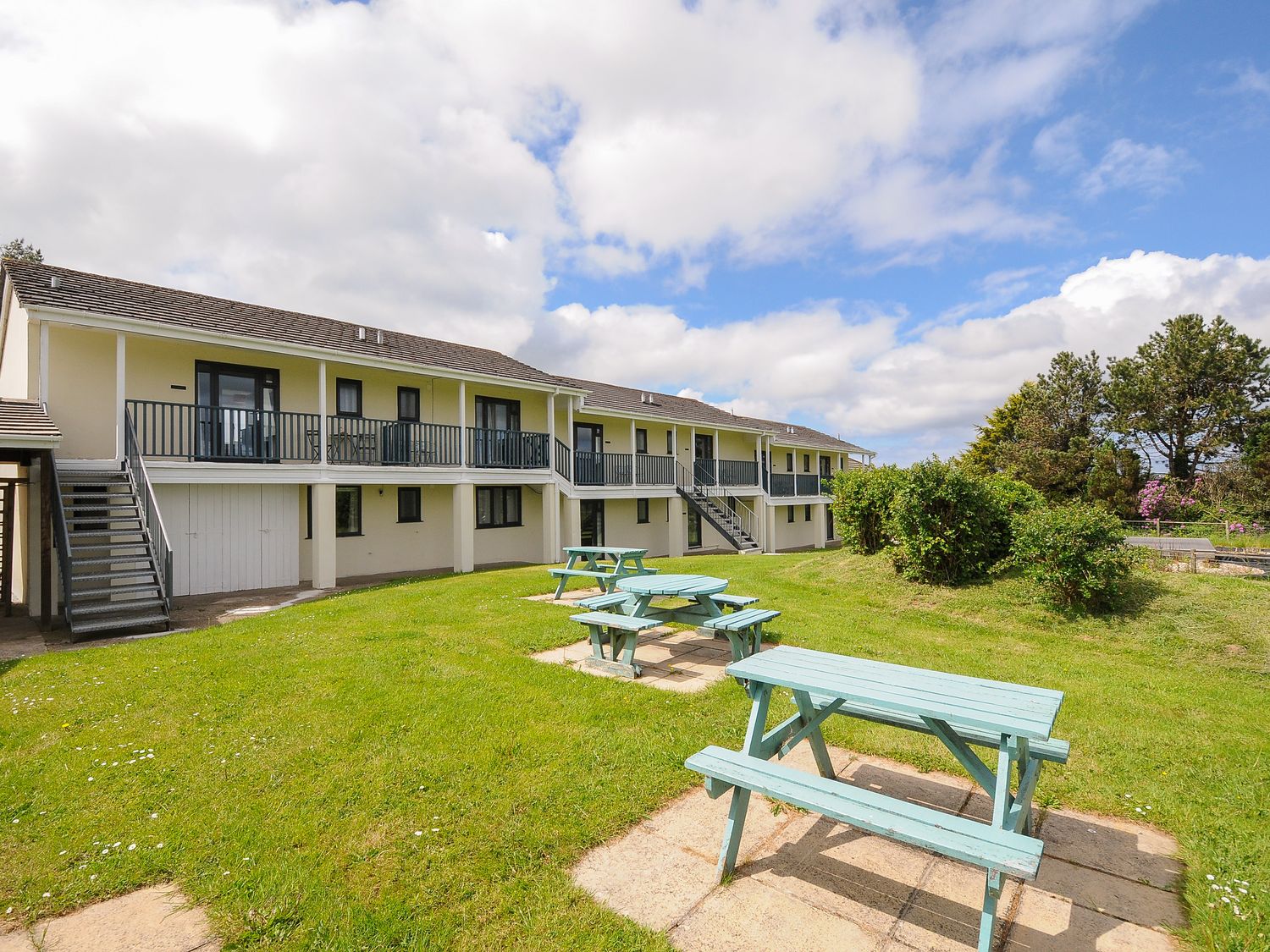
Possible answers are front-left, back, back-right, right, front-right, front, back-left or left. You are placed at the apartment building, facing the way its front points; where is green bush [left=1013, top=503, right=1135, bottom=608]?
front

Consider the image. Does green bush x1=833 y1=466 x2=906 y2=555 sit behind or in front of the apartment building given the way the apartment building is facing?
in front

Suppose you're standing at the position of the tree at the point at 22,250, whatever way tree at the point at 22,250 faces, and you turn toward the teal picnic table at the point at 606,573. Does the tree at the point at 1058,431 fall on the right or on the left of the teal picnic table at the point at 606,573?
left

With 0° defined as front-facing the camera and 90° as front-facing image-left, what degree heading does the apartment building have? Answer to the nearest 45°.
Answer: approximately 315°

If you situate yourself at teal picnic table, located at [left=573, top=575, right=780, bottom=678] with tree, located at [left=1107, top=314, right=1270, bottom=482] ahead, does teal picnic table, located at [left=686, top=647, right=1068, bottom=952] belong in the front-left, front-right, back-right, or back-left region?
back-right

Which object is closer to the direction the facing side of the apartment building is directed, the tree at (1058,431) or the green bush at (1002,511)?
the green bush

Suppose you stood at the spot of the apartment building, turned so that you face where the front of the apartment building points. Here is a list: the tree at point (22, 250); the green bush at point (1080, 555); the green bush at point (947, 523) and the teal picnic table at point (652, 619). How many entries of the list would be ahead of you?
3

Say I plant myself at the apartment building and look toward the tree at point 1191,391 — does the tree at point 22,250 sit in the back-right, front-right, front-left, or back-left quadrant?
back-left

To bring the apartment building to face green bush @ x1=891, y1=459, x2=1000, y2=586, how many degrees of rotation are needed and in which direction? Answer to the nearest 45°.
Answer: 0° — it already faces it

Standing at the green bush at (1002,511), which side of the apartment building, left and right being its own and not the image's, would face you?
front

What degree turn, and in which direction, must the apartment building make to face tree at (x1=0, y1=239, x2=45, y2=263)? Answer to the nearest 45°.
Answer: approximately 180°

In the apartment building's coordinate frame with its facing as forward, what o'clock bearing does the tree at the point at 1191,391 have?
The tree is roughly at 10 o'clock from the apartment building.
